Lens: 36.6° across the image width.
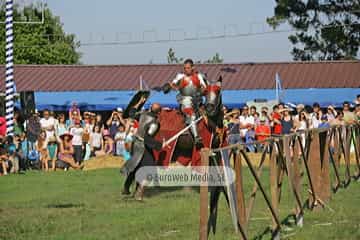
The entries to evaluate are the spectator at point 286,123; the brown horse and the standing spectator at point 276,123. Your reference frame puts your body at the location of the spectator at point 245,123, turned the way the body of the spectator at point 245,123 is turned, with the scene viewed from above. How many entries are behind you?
0

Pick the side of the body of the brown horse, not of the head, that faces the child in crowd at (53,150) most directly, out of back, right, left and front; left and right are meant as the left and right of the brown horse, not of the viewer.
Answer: back

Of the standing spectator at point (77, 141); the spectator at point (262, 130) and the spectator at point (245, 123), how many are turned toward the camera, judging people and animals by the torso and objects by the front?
3

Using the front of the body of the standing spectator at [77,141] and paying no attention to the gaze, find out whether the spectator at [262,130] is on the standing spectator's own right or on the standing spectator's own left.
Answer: on the standing spectator's own left

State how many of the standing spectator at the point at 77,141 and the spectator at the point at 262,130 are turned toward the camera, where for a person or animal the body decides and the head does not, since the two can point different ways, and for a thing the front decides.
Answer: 2

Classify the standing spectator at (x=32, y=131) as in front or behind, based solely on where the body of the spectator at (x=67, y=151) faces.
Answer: behind

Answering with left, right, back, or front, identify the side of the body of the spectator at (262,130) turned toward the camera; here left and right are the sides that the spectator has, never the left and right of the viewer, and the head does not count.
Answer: front

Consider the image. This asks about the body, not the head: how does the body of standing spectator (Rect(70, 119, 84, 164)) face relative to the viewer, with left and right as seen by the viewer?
facing the viewer

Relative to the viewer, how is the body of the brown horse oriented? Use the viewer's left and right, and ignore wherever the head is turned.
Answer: facing the viewer and to the right of the viewer

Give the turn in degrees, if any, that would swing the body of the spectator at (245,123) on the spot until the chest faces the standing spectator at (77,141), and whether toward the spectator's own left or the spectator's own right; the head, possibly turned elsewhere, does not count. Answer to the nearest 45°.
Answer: approximately 90° to the spectator's own right
